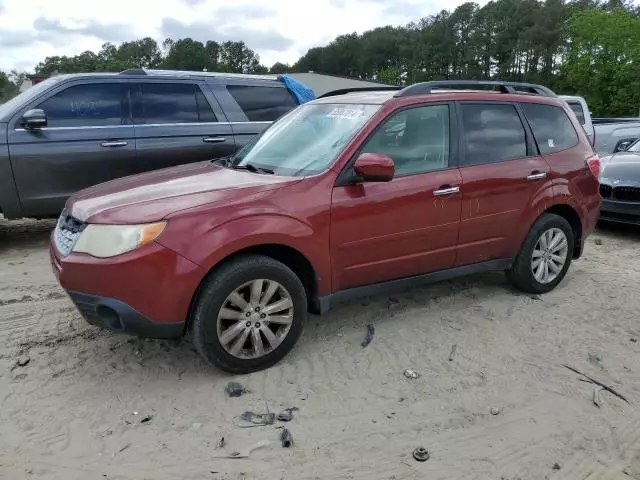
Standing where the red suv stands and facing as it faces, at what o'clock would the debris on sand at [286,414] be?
The debris on sand is roughly at 11 o'clock from the red suv.

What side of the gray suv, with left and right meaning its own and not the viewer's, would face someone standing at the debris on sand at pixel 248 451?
left

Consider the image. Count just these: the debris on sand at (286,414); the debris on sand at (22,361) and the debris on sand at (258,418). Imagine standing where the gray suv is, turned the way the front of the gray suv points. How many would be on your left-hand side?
3

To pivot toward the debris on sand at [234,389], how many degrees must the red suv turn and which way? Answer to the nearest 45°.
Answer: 0° — it already faces it

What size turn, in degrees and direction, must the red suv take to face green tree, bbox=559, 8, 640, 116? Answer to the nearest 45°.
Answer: approximately 180°

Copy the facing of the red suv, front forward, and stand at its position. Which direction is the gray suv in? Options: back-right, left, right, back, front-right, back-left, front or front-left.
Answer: right

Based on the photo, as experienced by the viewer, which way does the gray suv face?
facing to the left of the viewer

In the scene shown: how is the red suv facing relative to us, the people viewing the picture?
facing the viewer and to the left of the viewer

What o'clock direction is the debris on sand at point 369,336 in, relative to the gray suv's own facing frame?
The debris on sand is roughly at 8 o'clock from the gray suv.

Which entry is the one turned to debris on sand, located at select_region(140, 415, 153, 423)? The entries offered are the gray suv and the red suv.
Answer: the red suv

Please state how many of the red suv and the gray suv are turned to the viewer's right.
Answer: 0

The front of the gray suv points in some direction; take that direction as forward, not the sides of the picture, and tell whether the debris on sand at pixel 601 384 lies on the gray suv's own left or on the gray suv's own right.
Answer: on the gray suv's own left

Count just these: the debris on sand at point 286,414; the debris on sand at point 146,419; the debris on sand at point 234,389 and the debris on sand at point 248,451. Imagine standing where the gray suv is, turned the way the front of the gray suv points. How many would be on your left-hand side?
4

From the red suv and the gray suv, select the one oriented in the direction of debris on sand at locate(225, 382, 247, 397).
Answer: the red suv

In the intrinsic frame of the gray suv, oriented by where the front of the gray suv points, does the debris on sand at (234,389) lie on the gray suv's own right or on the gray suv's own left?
on the gray suv's own left

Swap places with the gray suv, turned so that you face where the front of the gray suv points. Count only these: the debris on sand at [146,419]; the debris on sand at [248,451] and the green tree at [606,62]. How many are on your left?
2

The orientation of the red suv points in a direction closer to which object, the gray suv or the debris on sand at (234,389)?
the debris on sand

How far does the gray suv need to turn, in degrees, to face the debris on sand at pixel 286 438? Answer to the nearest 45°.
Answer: approximately 90° to its left
